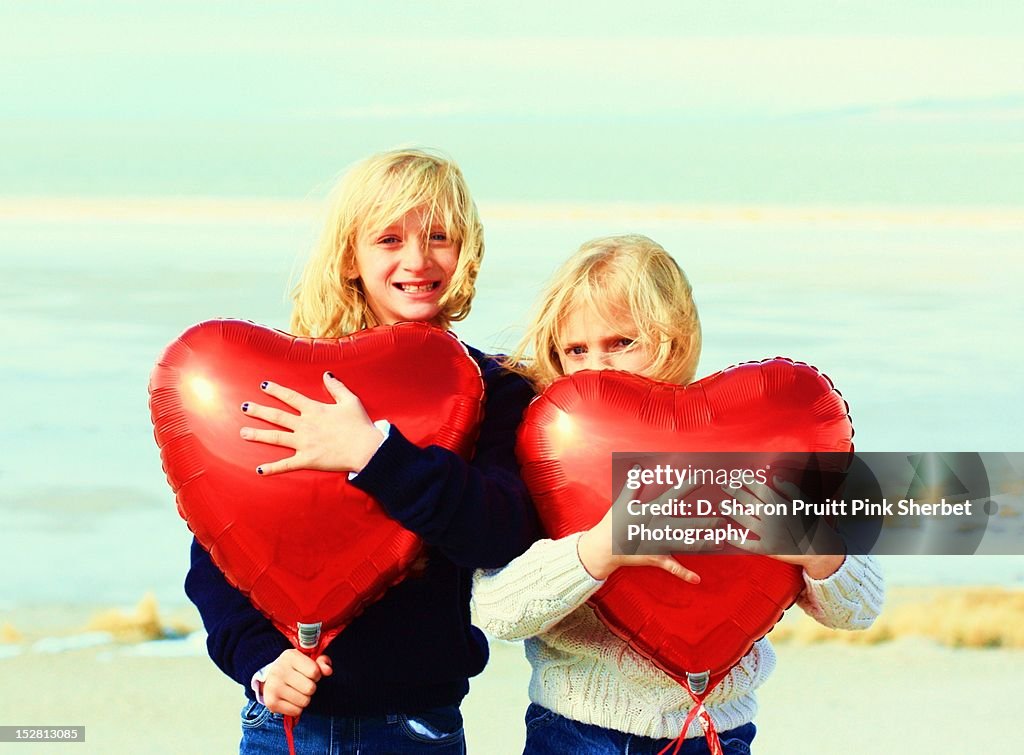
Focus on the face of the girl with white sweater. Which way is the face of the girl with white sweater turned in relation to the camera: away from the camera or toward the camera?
toward the camera

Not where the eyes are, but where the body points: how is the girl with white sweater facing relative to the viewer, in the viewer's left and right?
facing the viewer

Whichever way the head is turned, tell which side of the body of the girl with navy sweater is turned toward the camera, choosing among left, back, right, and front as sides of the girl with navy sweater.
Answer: front

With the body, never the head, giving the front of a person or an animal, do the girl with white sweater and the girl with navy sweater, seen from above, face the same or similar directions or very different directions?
same or similar directions

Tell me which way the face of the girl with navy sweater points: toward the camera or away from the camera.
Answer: toward the camera

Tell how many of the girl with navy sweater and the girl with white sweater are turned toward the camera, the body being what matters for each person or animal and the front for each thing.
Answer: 2
